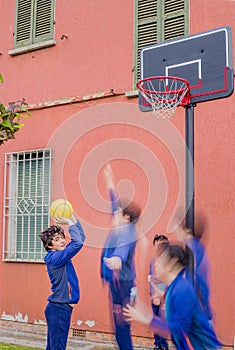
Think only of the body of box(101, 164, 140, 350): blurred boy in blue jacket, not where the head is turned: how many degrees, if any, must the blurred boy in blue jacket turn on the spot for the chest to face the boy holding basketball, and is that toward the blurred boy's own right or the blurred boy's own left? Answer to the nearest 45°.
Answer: approximately 45° to the blurred boy's own left

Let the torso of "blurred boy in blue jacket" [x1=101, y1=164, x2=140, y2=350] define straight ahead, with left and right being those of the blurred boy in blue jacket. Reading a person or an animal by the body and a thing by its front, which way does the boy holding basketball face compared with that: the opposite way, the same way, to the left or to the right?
the opposite way

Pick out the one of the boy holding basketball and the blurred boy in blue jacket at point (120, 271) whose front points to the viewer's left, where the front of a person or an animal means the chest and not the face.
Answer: the blurred boy in blue jacket

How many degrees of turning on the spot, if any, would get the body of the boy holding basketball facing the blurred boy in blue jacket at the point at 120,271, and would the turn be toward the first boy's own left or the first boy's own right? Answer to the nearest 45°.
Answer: approximately 45° to the first boy's own left

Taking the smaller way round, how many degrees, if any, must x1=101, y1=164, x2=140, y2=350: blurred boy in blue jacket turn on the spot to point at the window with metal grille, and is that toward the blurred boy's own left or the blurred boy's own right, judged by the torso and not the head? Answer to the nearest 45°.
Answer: approximately 45° to the blurred boy's own right

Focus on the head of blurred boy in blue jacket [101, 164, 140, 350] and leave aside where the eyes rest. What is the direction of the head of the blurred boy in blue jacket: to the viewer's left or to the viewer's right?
to the viewer's left

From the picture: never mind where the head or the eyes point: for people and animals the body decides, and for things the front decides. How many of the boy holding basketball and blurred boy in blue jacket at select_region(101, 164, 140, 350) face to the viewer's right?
1

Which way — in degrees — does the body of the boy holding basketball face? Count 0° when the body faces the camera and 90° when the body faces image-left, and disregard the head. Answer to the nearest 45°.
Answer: approximately 270°

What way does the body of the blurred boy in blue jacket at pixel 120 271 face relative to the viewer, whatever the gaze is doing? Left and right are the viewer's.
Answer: facing to the left of the viewer
